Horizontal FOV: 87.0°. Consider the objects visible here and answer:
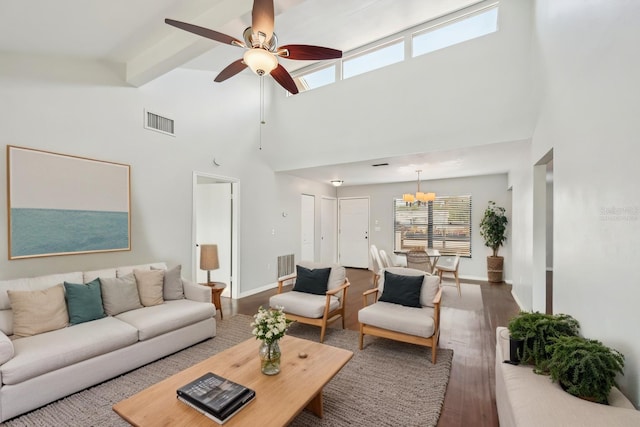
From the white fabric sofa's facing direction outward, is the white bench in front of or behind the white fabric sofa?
in front

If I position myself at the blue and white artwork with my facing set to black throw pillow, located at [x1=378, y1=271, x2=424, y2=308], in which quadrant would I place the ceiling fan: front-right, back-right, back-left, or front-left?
front-right

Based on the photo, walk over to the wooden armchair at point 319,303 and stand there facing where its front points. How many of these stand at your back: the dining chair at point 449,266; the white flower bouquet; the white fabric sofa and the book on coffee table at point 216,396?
1

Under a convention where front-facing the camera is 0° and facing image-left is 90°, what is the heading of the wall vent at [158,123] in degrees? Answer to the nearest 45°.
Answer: approximately 315°

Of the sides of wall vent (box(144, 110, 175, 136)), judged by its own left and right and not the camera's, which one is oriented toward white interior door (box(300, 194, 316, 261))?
left

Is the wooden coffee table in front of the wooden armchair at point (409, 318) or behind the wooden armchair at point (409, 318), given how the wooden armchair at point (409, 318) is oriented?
in front

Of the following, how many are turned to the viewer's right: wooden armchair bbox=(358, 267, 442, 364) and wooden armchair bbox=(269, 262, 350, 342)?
0

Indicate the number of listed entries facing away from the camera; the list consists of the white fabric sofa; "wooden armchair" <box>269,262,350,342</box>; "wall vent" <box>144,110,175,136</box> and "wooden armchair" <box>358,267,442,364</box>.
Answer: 0

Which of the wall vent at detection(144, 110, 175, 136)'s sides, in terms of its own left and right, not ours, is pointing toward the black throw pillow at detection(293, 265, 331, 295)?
front

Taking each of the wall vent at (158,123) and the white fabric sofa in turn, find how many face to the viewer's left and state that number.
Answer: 0

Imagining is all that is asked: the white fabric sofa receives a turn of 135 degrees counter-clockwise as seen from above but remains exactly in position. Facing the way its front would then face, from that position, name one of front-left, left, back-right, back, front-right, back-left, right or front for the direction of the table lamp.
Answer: front-right

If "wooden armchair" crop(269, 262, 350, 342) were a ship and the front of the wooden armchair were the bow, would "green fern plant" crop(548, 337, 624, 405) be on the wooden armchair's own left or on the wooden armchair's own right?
on the wooden armchair's own left

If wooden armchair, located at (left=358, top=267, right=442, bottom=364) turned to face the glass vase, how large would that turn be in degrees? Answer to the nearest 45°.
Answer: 0° — it already faces it

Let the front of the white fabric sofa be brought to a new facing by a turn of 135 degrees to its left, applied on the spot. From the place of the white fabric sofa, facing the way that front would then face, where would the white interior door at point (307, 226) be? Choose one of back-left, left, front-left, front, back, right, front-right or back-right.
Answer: front-right

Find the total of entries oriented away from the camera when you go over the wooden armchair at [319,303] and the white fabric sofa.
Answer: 0

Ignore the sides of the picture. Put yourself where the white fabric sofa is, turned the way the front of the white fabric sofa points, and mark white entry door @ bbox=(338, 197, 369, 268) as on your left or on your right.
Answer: on your left

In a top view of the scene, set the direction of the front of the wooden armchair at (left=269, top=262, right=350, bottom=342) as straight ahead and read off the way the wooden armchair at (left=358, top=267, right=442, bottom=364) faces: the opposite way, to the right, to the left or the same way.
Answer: the same way

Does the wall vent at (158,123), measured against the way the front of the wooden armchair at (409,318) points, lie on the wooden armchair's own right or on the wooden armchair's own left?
on the wooden armchair's own right

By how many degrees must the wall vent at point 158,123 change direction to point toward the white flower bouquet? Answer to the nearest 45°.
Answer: approximately 45° to its right

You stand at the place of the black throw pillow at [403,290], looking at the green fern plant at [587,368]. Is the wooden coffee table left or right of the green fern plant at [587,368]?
right
